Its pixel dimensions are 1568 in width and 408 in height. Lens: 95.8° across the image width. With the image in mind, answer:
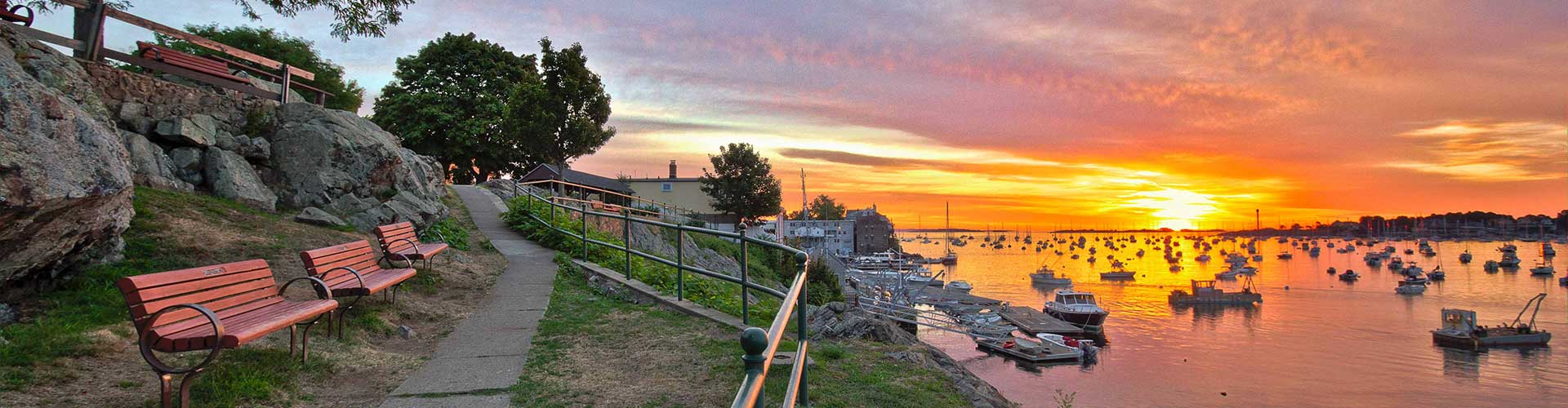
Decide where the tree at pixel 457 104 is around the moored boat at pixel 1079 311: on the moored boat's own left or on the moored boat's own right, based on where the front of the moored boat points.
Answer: on the moored boat's own right

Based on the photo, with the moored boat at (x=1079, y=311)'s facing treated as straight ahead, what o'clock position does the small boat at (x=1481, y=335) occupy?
The small boat is roughly at 10 o'clock from the moored boat.

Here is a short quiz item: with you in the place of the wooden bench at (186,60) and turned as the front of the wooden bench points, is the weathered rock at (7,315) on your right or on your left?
on your right

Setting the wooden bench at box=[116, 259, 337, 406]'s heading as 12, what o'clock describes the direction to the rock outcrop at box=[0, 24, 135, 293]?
The rock outcrop is roughly at 7 o'clock from the wooden bench.

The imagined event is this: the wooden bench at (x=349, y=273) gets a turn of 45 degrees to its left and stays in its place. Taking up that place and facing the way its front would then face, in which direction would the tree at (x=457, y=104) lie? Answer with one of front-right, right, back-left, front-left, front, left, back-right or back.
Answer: left

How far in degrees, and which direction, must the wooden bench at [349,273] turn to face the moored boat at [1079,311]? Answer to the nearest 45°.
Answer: approximately 90° to its left

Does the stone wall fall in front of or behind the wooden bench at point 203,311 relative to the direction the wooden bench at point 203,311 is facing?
behind

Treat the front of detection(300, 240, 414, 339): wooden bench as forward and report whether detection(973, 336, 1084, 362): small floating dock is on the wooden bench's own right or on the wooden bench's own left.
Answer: on the wooden bench's own left

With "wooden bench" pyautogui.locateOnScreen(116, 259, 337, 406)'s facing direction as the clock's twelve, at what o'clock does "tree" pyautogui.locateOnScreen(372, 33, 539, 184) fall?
The tree is roughly at 8 o'clock from the wooden bench.
